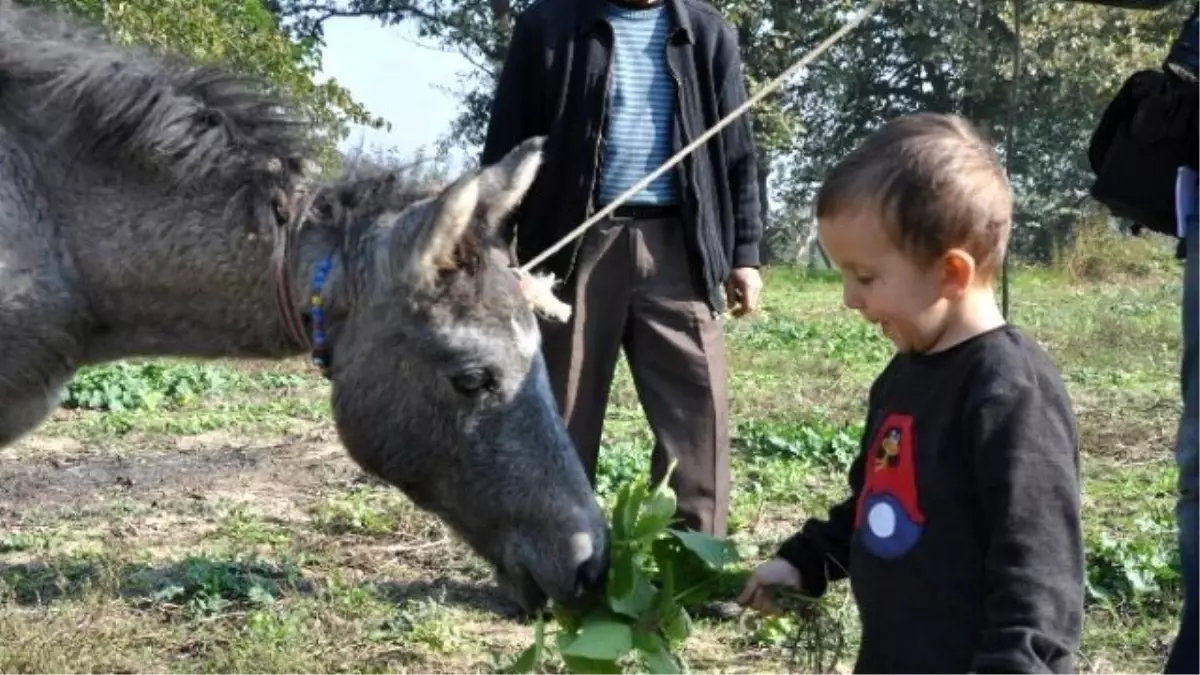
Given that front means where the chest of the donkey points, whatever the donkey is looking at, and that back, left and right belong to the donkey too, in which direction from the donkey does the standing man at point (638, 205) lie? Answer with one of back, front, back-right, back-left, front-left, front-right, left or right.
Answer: front-left

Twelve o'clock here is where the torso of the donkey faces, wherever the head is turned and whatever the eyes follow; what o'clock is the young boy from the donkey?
The young boy is roughly at 12 o'clock from the donkey.

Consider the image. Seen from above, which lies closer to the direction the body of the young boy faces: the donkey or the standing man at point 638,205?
the donkey

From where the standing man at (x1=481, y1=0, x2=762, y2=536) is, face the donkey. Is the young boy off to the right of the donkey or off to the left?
left

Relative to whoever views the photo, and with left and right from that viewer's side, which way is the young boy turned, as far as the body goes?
facing the viewer and to the left of the viewer

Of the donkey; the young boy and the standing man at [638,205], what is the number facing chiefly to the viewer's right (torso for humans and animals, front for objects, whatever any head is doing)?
1

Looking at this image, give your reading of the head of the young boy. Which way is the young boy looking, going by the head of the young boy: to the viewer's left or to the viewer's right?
to the viewer's left

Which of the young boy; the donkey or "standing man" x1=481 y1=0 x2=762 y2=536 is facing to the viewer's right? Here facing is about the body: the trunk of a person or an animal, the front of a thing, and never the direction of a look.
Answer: the donkey

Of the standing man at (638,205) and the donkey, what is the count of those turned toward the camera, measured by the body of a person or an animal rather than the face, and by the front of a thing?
1

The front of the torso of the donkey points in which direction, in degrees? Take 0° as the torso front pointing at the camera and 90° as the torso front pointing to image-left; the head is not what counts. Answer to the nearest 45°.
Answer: approximately 270°

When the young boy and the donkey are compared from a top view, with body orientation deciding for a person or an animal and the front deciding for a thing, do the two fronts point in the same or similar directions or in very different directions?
very different directions

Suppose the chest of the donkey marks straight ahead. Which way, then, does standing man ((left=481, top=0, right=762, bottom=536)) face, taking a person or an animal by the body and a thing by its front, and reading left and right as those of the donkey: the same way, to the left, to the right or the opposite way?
to the right

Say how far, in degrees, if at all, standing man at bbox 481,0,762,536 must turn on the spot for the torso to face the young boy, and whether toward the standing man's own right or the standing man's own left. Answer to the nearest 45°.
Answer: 0° — they already face them
